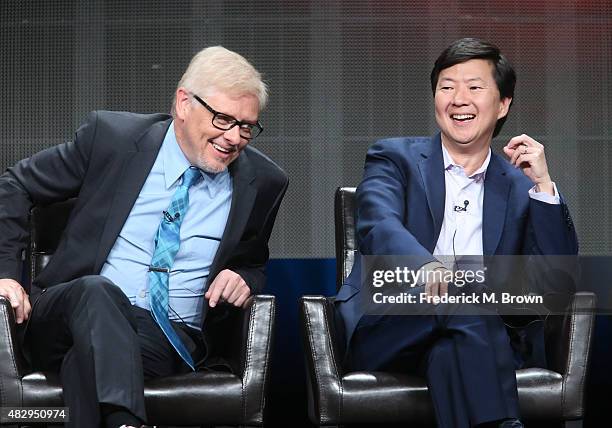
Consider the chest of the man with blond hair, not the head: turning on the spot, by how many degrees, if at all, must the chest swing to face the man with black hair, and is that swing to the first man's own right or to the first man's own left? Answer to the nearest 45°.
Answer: approximately 90° to the first man's own left

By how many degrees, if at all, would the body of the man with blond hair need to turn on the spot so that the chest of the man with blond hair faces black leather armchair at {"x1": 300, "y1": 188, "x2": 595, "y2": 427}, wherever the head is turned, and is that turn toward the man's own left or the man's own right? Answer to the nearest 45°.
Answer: approximately 45° to the man's own left

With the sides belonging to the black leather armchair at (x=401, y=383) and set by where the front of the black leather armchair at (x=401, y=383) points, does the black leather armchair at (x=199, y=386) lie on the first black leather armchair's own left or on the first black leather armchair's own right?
on the first black leather armchair's own right

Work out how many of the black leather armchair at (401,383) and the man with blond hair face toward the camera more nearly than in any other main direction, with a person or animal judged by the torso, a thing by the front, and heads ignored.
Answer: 2

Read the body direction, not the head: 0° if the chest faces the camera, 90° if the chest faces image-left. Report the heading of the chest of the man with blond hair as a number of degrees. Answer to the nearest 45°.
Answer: approximately 0°

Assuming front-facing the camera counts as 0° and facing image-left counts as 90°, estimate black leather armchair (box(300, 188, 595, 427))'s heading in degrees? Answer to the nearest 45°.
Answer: approximately 0°

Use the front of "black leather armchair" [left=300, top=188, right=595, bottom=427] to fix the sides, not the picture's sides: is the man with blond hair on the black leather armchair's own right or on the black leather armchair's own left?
on the black leather armchair's own right
